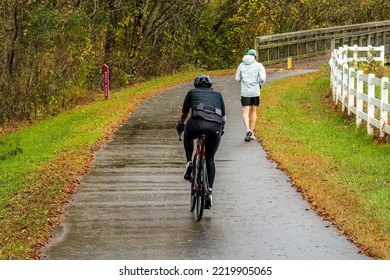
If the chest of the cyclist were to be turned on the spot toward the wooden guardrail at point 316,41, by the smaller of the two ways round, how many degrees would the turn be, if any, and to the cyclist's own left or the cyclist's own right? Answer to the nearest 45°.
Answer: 0° — they already face it

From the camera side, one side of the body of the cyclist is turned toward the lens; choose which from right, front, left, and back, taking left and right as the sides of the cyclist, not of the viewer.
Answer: back
